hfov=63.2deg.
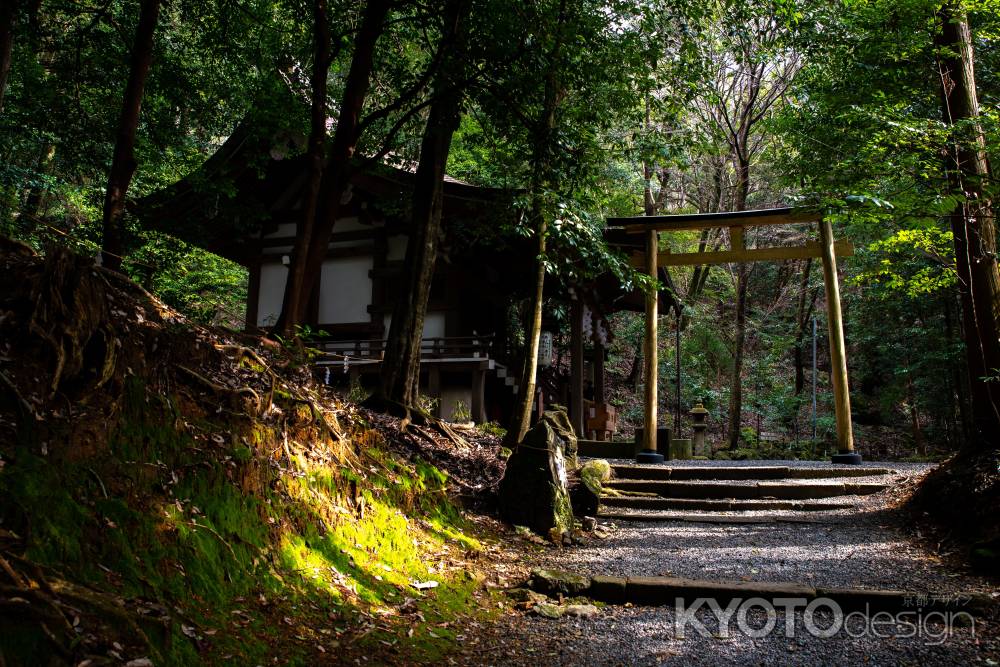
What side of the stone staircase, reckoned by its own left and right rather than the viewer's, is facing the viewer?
front

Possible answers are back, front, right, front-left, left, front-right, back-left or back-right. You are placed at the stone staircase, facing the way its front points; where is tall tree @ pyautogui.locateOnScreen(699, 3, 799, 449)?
back

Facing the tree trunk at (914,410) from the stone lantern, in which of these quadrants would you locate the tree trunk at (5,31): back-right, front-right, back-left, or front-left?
back-right

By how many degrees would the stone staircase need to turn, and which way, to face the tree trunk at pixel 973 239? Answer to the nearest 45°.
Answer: approximately 45° to its left

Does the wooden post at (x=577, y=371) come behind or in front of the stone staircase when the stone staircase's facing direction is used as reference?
behind

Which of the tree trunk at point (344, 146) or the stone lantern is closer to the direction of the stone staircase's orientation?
the tree trunk

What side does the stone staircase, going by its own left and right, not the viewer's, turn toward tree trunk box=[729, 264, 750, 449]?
back

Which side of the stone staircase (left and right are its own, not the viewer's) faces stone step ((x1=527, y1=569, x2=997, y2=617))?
front

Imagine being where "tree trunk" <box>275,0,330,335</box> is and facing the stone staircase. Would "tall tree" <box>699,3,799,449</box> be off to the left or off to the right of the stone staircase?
left

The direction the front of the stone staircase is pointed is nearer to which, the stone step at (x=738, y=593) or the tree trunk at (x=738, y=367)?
the stone step

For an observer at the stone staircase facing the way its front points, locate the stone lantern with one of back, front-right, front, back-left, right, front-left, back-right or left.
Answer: back

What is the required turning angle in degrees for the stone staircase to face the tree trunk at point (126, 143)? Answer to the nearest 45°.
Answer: approximately 45° to its right

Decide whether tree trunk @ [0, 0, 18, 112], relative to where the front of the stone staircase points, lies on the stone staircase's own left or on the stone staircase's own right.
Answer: on the stone staircase's own right
